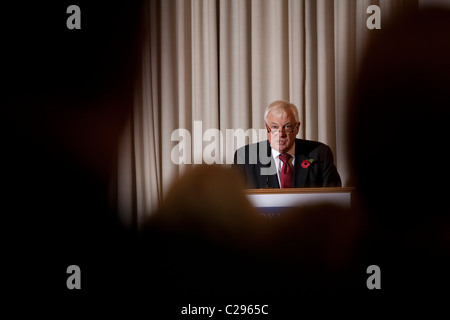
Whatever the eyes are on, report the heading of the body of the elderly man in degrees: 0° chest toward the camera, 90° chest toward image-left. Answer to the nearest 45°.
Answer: approximately 0°
